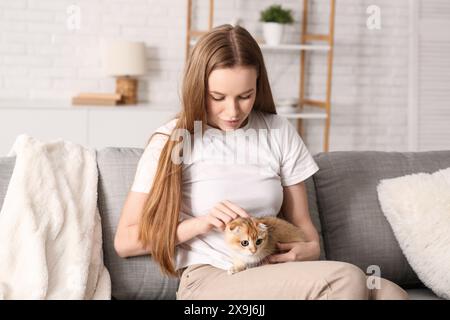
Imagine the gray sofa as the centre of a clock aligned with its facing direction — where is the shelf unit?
The shelf unit is roughly at 6 o'clock from the gray sofa.

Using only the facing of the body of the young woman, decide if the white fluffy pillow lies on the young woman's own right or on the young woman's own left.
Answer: on the young woman's own left

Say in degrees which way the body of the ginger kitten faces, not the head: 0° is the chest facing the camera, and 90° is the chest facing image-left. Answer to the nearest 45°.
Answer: approximately 45°

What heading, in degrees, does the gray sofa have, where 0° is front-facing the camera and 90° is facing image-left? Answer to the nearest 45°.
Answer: approximately 0°

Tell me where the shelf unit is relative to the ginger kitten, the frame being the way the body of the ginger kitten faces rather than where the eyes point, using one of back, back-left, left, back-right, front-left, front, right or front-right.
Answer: back-right

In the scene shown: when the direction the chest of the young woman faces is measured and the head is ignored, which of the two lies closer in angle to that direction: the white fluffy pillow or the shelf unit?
the white fluffy pillow

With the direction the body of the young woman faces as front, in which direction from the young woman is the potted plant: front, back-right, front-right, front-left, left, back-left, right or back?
back-left
